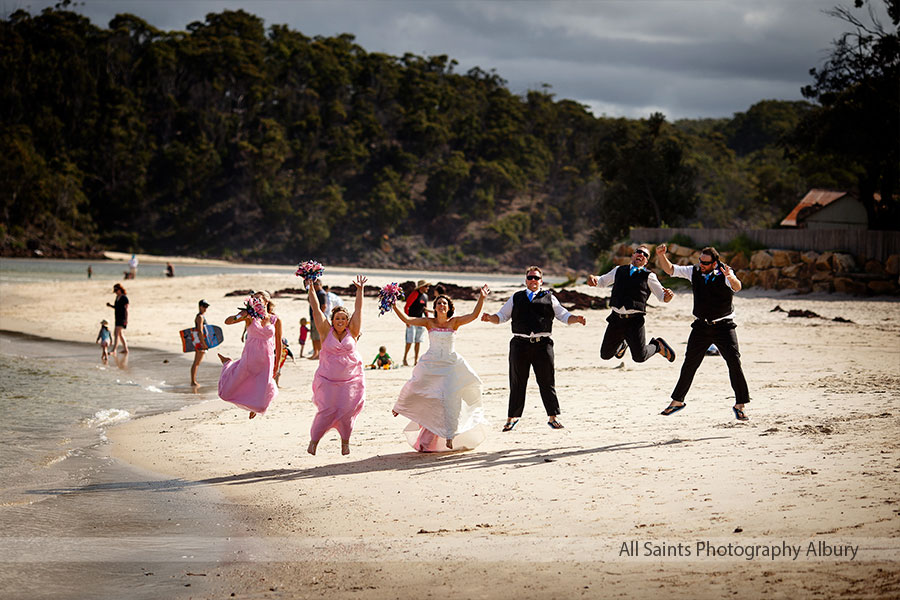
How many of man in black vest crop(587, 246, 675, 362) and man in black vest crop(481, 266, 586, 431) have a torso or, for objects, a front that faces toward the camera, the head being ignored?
2

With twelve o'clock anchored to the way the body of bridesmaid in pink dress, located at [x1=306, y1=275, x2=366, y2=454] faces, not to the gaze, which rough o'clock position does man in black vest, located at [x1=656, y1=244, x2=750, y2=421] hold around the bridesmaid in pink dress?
The man in black vest is roughly at 9 o'clock from the bridesmaid in pink dress.

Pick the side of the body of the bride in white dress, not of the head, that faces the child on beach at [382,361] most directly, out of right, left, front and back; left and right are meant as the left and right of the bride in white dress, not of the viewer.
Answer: back

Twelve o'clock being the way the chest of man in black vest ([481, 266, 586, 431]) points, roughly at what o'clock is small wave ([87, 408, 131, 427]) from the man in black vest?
The small wave is roughly at 4 o'clock from the man in black vest.

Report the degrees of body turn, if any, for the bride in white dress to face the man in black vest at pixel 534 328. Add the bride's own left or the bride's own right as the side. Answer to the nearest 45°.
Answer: approximately 135° to the bride's own left

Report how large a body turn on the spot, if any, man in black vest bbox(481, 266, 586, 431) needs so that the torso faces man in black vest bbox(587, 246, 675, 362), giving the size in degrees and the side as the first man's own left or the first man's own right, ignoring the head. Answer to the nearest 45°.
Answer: approximately 135° to the first man's own left

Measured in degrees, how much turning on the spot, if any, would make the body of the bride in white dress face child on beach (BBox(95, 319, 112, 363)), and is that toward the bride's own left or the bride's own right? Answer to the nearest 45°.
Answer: approximately 135° to the bride's own right

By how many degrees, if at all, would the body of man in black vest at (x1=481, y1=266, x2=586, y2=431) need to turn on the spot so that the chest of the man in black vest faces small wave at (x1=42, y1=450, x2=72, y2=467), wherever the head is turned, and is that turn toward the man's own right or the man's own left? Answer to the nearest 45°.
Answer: approximately 90° to the man's own right

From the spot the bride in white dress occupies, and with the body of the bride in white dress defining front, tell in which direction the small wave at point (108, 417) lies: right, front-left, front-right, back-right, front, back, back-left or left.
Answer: back-right
